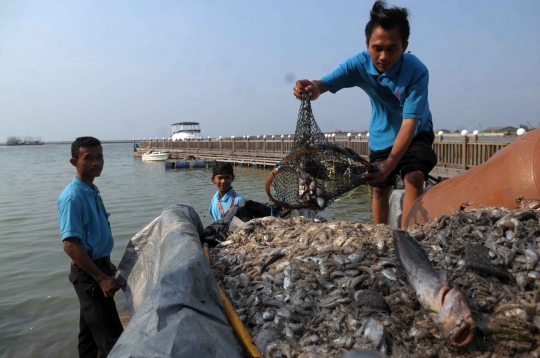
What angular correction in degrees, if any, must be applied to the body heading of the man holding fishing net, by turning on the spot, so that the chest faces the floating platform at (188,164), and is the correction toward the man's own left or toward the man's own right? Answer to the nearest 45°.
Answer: approximately 90° to the man's own right

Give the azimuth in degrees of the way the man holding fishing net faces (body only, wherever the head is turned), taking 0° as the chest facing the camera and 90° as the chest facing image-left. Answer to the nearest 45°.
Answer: approximately 45°

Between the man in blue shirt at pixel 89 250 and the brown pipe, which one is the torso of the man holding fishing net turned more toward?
the man in blue shirt

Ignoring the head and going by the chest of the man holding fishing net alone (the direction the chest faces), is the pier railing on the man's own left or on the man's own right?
on the man's own right

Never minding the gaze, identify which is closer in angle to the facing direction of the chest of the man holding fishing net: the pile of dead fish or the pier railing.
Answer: the pile of dead fish

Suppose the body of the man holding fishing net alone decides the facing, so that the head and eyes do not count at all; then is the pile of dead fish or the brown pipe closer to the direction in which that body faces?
the pile of dead fish

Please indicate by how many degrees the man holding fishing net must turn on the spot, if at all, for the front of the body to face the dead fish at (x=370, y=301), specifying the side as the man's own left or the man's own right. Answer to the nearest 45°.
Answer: approximately 45° to the man's own left
